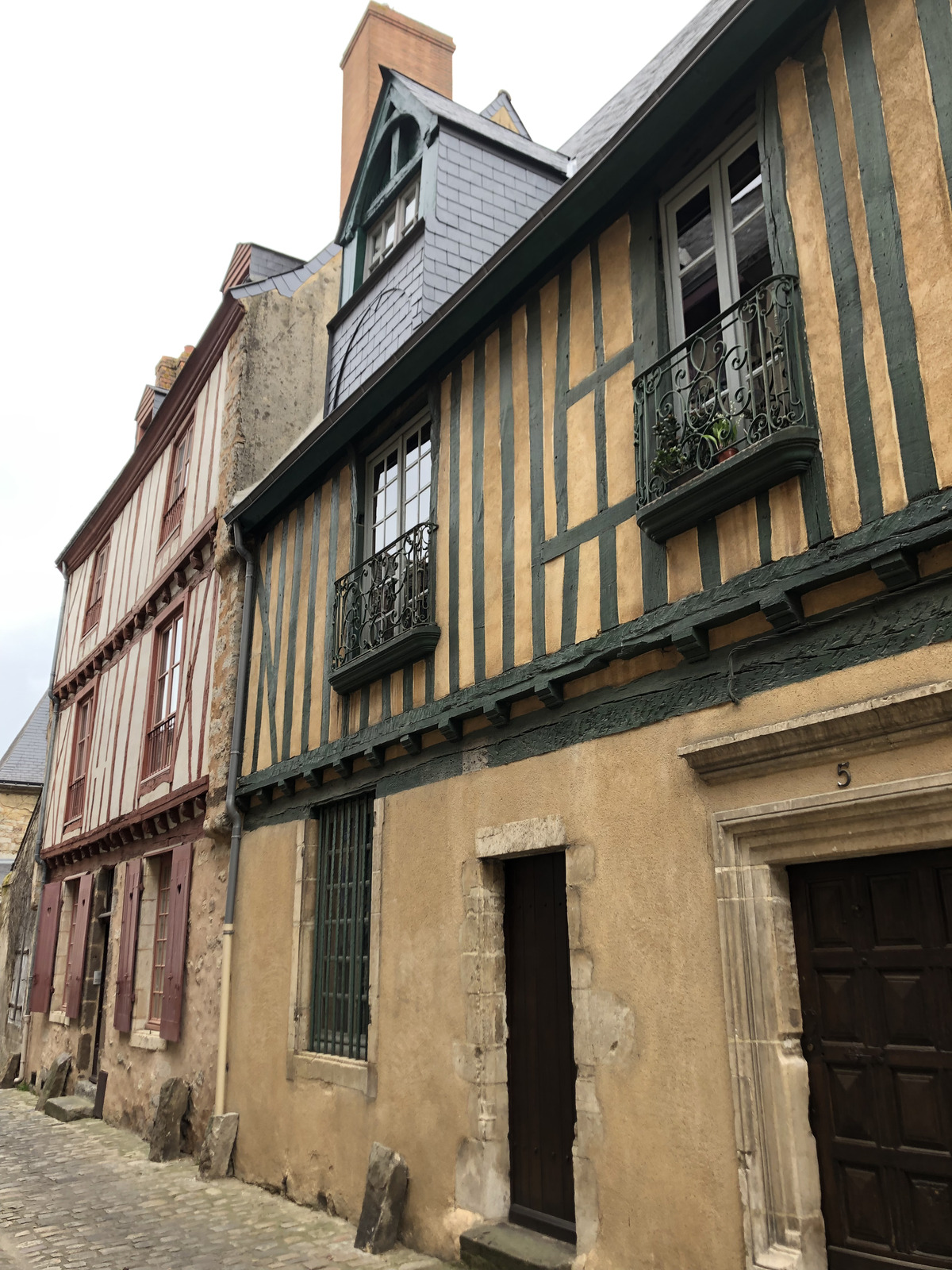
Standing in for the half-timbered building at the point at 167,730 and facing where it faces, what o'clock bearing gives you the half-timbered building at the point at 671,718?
the half-timbered building at the point at 671,718 is roughly at 10 o'clock from the half-timbered building at the point at 167,730.

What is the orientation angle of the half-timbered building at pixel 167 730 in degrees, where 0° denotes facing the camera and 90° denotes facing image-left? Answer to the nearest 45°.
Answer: approximately 45°

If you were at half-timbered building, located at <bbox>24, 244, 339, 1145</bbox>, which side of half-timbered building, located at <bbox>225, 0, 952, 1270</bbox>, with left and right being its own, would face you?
right

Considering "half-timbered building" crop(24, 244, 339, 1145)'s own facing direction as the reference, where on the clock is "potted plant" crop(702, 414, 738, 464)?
The potted plant is roughly at 10 o'clock from the half-timbered building.

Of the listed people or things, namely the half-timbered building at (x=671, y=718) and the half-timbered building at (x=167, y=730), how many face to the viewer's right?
0

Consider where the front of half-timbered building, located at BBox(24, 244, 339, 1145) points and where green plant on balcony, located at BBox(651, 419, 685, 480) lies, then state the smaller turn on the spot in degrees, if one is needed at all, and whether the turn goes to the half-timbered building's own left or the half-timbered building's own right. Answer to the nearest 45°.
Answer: approximately 45° to the half-timbered building's own left
